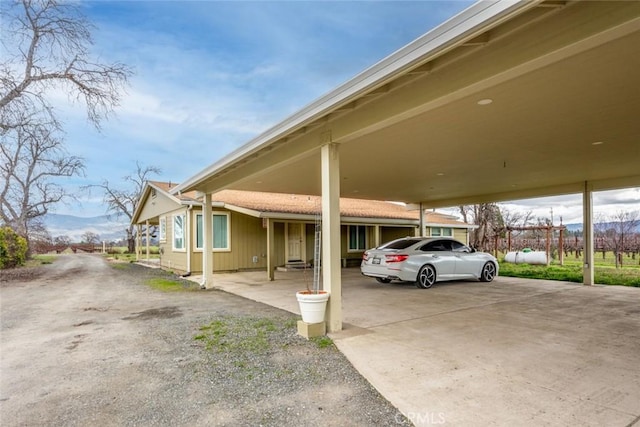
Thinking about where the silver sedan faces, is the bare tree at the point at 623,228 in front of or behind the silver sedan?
in front

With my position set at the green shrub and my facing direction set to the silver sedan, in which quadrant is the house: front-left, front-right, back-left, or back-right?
front-left

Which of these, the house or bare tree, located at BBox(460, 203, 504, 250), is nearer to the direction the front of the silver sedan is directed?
the bare tree

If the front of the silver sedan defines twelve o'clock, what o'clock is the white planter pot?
The white planter pot is roughly at 5 o'clock from the silver sedan.

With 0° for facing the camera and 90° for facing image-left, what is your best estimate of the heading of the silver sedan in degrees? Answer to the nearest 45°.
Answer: approximately 225°

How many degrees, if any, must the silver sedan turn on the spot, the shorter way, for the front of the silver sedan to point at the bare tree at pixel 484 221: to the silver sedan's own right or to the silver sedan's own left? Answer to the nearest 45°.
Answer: approximately 45° to the silver sedan's own left

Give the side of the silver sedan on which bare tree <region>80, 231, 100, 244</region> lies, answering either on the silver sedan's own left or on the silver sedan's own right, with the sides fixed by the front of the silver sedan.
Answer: on the silver sedan's own left

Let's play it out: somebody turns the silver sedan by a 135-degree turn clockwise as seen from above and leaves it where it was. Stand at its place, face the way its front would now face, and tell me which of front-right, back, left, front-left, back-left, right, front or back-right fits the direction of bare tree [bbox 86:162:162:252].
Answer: back-right

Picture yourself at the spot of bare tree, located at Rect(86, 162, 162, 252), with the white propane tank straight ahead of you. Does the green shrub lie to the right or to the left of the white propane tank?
right

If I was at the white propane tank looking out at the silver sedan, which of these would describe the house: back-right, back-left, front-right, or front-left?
front-right
